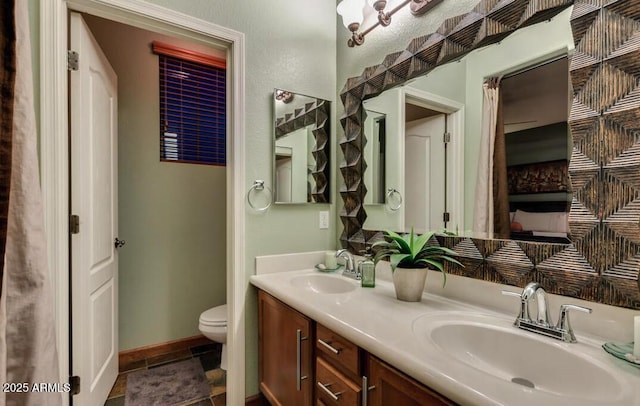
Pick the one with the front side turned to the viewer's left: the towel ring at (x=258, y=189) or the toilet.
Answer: the toilet

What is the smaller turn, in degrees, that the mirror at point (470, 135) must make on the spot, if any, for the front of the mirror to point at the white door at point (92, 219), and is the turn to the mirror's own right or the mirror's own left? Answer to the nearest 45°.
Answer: approximately 45° to the mirror's own right

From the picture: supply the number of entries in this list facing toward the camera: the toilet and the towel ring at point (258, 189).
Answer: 1

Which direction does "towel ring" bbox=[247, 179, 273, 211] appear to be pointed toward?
toward the camera

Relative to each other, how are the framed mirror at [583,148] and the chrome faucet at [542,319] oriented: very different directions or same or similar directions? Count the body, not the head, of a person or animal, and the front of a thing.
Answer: same or similar directions

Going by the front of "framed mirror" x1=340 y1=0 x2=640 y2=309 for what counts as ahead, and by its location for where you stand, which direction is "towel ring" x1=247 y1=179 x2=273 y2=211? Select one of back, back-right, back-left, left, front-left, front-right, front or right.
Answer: front-right

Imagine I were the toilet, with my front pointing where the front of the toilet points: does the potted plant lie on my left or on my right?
on my left

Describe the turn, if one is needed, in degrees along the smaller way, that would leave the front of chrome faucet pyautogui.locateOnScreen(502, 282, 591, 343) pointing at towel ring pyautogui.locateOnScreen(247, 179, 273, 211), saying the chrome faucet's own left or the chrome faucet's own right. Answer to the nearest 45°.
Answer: approximately 45° to the chrome faucet's own right

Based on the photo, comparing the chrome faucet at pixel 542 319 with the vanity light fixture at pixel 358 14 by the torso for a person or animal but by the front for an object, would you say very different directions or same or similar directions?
same or similar directions

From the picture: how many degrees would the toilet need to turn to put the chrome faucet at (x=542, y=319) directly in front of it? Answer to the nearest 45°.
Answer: approximately 135° to its left

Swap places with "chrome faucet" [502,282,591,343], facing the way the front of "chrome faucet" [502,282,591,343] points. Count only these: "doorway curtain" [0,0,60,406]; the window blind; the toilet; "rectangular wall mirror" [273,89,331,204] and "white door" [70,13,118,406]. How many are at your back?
0

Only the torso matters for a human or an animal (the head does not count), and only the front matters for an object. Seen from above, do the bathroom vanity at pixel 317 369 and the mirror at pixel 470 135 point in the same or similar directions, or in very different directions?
same or similar directions

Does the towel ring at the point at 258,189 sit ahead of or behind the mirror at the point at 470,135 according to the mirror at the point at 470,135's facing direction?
ahead

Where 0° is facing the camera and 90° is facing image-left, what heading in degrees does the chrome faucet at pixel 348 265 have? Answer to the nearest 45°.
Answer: approximately 45°

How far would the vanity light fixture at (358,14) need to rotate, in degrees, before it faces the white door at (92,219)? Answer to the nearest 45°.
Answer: approximately 45° to its right

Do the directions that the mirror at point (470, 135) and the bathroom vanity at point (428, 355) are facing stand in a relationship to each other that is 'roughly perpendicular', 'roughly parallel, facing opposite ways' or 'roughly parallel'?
roughly parallel

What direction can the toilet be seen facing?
to the viewer's left

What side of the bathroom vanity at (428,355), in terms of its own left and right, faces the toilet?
right
